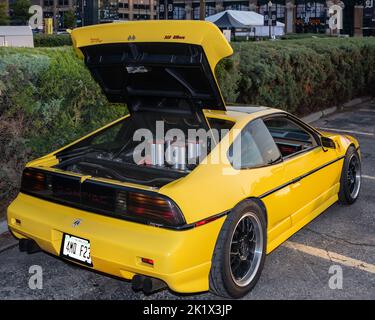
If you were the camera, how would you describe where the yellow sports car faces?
facing away from the viewer and to the right of the viewer

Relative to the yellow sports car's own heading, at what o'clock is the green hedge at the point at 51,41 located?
The green hedge is roughly at 10 o'clock from the yellow sports car.

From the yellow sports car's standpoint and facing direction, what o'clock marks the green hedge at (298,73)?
The green hedge is roughly at 11 o'clock from the yellow sports car.

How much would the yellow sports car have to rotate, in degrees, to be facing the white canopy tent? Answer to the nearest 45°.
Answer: approximately 45° to its left

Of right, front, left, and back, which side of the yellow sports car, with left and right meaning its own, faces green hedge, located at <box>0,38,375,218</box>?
left
